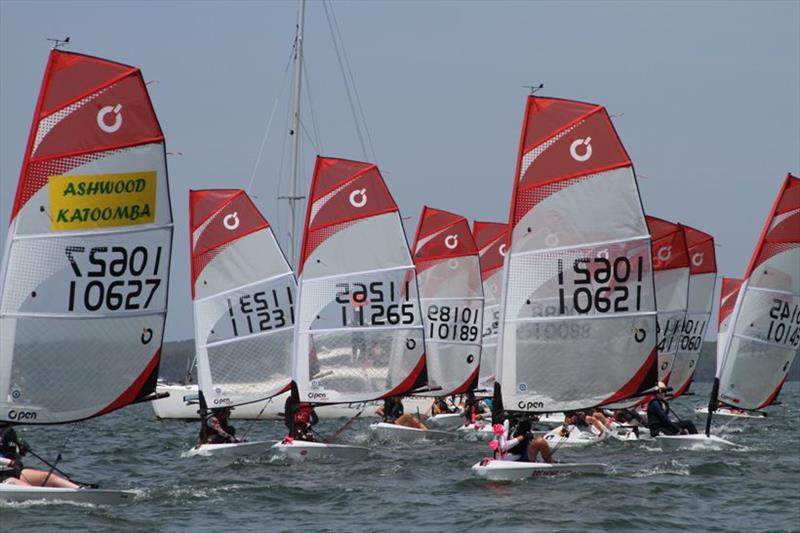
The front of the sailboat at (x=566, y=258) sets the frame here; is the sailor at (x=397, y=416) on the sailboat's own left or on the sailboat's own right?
on the sailboat's own right

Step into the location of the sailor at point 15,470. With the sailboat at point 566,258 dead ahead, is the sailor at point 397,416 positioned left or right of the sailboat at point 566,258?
left

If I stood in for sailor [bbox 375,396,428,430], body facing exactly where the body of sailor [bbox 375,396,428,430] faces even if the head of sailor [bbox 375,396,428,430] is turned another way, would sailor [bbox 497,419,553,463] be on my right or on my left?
on my right

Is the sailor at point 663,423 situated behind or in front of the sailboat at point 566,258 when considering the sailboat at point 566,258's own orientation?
behind
